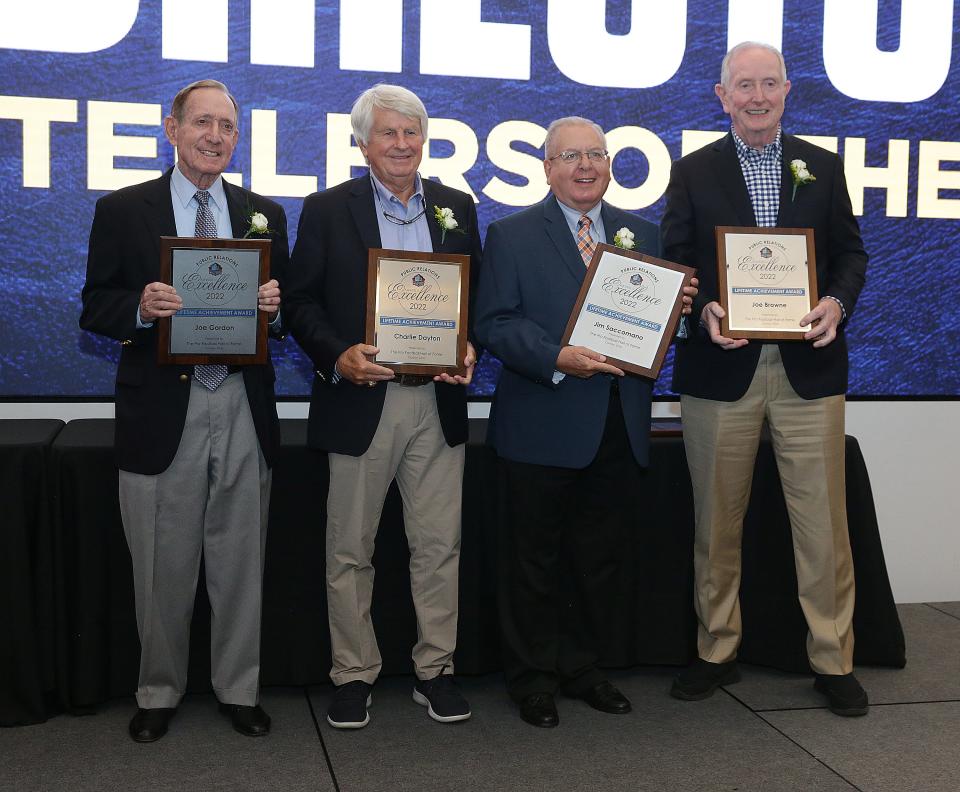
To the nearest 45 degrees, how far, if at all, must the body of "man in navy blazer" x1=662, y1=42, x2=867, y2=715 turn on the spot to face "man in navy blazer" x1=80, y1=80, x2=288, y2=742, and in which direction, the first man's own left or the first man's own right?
approximately 45° to the first man's own right

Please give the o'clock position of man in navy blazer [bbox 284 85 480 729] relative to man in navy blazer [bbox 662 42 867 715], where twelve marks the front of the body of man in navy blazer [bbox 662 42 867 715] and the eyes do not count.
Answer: man in navy blazer [bbox 284 85 480 729] is roughly at 2 o'clock from man in navy blazer [bbox 662 42 867 715].

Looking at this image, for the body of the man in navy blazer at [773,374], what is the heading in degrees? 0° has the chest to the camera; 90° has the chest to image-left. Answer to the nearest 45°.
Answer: approximately 0°

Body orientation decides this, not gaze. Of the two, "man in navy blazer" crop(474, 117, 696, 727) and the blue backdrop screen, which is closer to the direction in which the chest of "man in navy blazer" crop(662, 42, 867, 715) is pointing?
the man in navy blazer

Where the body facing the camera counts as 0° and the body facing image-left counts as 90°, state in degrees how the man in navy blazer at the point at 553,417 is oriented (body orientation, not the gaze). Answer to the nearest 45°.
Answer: approximately 315°

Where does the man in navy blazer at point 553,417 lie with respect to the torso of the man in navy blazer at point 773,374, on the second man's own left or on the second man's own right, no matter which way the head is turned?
on the second man's own right

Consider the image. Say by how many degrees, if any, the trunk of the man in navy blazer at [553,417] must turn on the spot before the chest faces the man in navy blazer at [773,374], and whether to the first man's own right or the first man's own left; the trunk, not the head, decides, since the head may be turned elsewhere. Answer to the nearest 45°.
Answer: approximately 45° to the first man's own left
